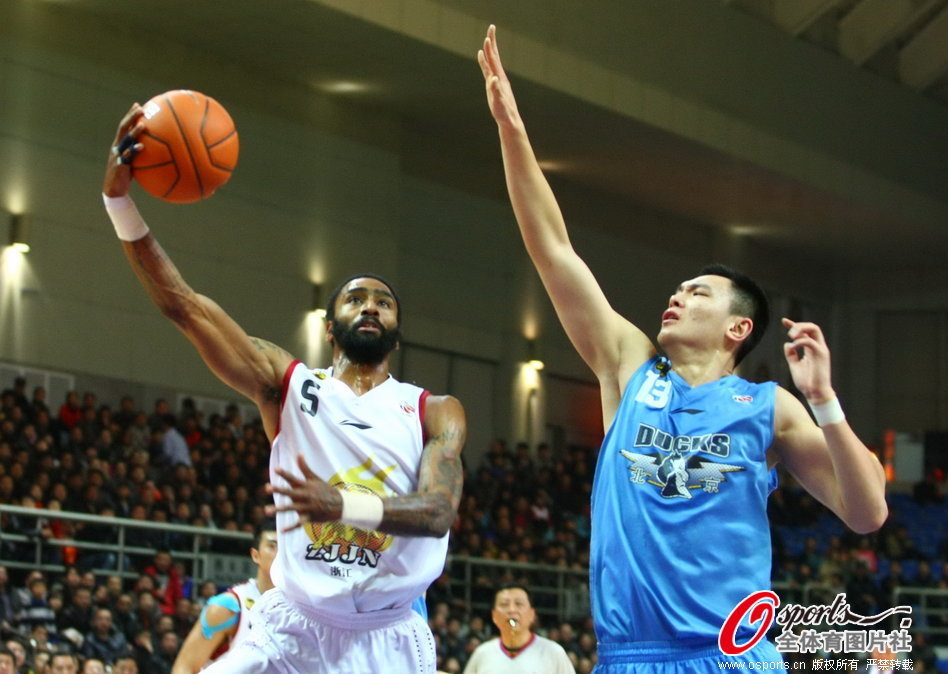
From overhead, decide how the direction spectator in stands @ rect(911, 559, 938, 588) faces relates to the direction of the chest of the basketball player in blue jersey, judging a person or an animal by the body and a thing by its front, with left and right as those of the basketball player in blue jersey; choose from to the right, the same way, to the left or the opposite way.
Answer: the same way

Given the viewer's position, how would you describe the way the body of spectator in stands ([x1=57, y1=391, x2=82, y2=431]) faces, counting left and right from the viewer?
facing the viewer and to the right of the viewer

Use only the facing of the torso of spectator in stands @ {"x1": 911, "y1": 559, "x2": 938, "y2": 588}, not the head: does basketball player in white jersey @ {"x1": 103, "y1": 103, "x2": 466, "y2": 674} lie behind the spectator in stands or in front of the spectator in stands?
in front

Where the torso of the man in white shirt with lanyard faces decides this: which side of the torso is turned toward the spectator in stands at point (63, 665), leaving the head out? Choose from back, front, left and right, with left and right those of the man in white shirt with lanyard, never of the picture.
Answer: right

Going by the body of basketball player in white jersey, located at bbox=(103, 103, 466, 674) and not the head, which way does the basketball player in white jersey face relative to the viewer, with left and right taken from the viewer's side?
facing the viewer

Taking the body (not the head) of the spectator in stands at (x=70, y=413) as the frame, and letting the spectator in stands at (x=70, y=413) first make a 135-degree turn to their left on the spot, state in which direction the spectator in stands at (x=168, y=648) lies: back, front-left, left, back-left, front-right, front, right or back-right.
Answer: back

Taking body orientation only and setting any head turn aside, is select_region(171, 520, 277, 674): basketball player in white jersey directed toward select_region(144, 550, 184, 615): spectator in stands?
no

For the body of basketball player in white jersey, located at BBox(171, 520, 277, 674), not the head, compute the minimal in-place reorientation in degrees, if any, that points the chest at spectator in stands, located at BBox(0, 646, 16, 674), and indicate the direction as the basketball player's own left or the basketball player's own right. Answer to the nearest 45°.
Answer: approximately 180°

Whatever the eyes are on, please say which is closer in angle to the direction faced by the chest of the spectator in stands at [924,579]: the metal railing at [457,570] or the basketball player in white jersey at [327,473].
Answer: the basketball player in white jersey

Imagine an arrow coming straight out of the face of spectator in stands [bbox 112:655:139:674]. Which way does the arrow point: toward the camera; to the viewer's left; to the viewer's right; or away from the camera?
toward the camera

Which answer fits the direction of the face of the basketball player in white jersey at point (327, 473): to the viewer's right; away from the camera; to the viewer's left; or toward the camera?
toward the camera

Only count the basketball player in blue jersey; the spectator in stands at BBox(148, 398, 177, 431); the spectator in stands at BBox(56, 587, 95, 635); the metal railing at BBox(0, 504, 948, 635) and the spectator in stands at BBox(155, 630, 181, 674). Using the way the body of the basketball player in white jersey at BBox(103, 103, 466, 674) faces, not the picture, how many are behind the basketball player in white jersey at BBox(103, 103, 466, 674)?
4

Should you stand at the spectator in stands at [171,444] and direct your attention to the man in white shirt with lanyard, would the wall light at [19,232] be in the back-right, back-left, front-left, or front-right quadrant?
back-right

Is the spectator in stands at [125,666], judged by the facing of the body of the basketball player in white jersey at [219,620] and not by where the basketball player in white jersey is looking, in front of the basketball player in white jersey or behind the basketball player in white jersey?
behind

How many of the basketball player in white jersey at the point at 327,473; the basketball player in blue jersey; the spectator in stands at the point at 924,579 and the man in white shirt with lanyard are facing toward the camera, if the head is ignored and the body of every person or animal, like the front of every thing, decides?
4

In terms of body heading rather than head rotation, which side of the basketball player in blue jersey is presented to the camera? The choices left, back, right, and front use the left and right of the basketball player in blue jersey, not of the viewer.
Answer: front

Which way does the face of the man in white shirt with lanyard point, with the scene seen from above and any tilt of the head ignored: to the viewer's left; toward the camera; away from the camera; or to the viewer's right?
toward the camera

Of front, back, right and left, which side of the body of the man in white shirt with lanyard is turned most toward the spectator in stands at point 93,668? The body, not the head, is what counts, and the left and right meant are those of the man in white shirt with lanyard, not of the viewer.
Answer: right

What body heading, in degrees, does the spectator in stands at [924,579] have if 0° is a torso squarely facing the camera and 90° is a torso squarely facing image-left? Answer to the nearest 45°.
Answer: approximately 0°

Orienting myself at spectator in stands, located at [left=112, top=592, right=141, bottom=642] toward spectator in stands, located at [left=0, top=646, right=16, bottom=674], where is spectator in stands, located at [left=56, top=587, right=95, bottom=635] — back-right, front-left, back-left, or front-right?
front-right
